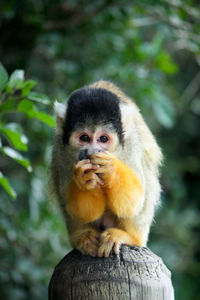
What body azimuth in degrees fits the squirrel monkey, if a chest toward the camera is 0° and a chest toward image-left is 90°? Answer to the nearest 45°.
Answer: approximately 0°
